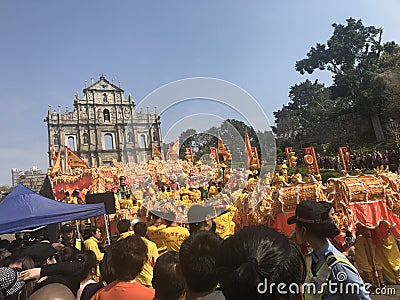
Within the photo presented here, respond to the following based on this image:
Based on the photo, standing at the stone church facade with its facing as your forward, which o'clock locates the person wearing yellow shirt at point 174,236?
The person wearing yellow shirt is roughly at 12 o'clock from the stone church facade.

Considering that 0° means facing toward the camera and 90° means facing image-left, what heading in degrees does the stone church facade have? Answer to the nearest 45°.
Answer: approximately 0°

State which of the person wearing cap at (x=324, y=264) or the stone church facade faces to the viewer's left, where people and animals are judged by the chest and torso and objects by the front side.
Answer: the person wearing cap

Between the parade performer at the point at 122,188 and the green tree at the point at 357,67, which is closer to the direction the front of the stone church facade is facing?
the parade performer

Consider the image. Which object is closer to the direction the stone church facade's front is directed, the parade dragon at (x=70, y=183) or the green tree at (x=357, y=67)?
the parade dragon

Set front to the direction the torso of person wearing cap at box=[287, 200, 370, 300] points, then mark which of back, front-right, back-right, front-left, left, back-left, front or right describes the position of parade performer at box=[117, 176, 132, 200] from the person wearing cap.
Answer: front-right

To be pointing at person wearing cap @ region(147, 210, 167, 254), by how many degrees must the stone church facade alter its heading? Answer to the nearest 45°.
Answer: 0° — it already faces them

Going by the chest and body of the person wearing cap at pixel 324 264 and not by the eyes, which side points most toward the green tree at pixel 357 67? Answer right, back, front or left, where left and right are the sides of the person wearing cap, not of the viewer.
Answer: right
